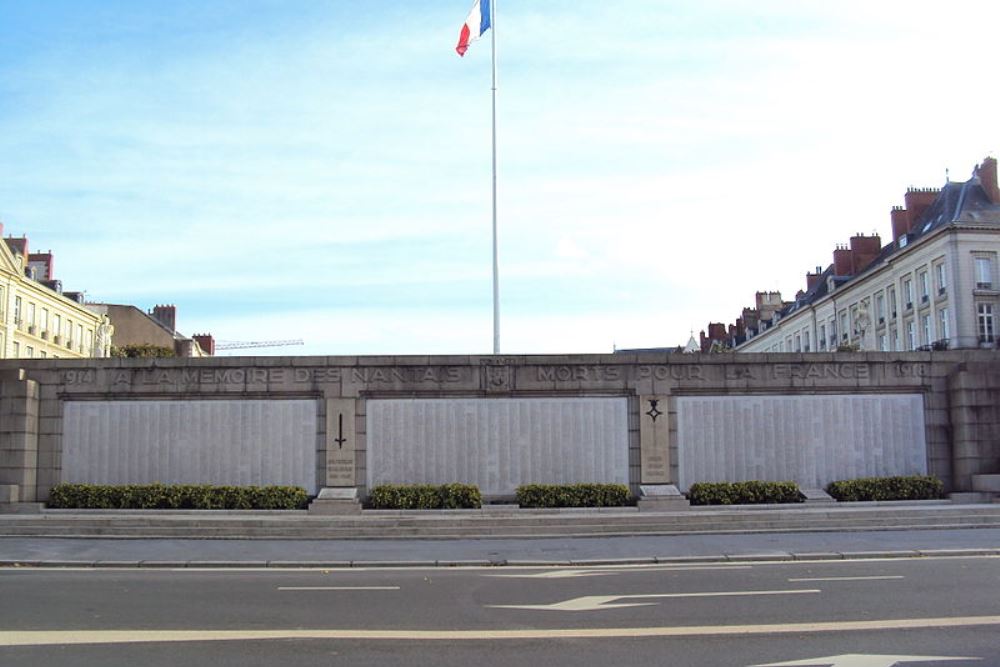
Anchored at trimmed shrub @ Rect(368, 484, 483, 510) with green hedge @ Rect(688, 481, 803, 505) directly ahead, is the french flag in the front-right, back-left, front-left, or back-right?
front-left

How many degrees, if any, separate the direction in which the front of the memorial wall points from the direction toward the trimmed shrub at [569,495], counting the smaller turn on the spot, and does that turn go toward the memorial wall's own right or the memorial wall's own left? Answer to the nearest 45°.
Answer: approximately 90° to the memorial wall's own left

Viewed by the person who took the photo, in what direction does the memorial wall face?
facing the viewer

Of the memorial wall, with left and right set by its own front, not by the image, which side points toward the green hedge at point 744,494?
left

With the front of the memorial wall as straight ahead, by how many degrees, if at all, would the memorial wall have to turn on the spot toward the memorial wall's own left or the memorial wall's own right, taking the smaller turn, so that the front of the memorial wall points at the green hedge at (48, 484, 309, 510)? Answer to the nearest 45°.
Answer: approximately 90° to the memorial wall's own right

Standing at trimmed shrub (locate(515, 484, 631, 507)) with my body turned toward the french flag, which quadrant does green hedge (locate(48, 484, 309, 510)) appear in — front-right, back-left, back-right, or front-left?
front-left
